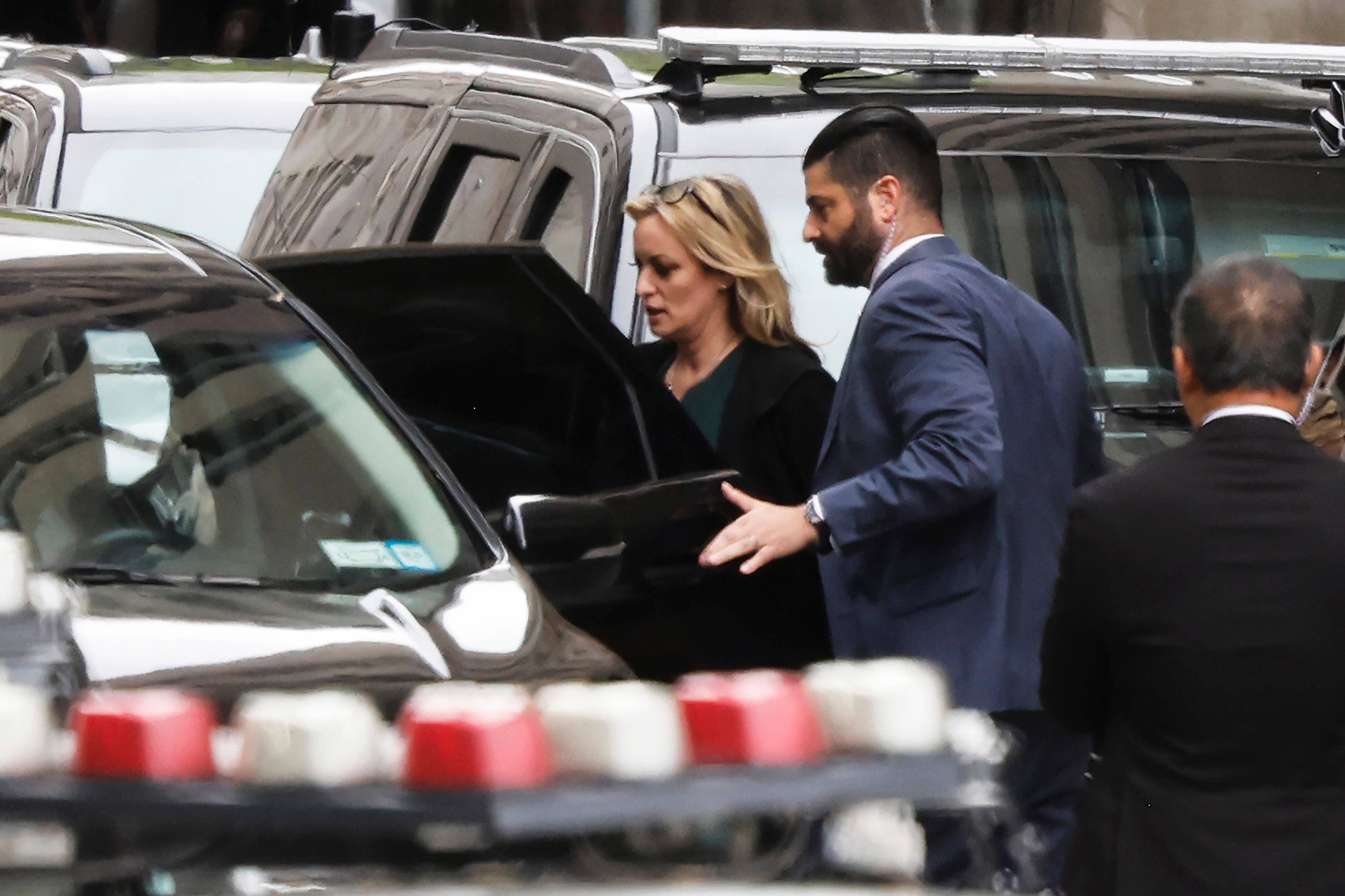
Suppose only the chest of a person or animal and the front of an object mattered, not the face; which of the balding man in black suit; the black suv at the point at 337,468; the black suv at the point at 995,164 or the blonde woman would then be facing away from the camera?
the balding man in black suit

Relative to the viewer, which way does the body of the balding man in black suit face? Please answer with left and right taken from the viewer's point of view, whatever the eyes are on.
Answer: facing away from the viewer

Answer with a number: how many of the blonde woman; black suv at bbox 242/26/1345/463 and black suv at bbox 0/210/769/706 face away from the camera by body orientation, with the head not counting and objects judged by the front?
0

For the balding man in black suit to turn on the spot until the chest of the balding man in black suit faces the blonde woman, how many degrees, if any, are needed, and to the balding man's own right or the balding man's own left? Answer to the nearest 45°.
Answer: approximately 45° to the balding man's own left

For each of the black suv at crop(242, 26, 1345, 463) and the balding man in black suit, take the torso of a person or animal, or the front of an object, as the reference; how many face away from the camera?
1

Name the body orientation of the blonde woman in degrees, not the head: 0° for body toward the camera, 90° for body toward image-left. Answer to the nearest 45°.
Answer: approximately 45°

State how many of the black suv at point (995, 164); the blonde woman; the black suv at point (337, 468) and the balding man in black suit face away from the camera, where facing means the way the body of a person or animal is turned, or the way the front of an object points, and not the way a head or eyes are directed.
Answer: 1

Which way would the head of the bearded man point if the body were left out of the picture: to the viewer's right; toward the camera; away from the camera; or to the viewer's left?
to the viewer's left

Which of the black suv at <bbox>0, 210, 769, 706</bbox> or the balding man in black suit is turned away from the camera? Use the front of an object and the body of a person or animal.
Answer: the balding man in black suit

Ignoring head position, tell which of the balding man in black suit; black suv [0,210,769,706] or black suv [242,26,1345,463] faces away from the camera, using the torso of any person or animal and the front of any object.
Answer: the balding man in black suit

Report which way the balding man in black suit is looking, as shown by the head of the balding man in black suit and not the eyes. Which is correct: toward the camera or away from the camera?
away from the camera

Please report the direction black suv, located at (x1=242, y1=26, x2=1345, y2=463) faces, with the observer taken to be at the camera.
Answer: facing the viewer and to the right of the viewer

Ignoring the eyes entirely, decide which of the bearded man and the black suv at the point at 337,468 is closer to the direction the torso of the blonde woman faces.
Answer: the black suv

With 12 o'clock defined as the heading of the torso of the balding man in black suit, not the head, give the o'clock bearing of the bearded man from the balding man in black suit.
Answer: The bearded man is roughly at 11 o'clock from the balding man in black suit.
